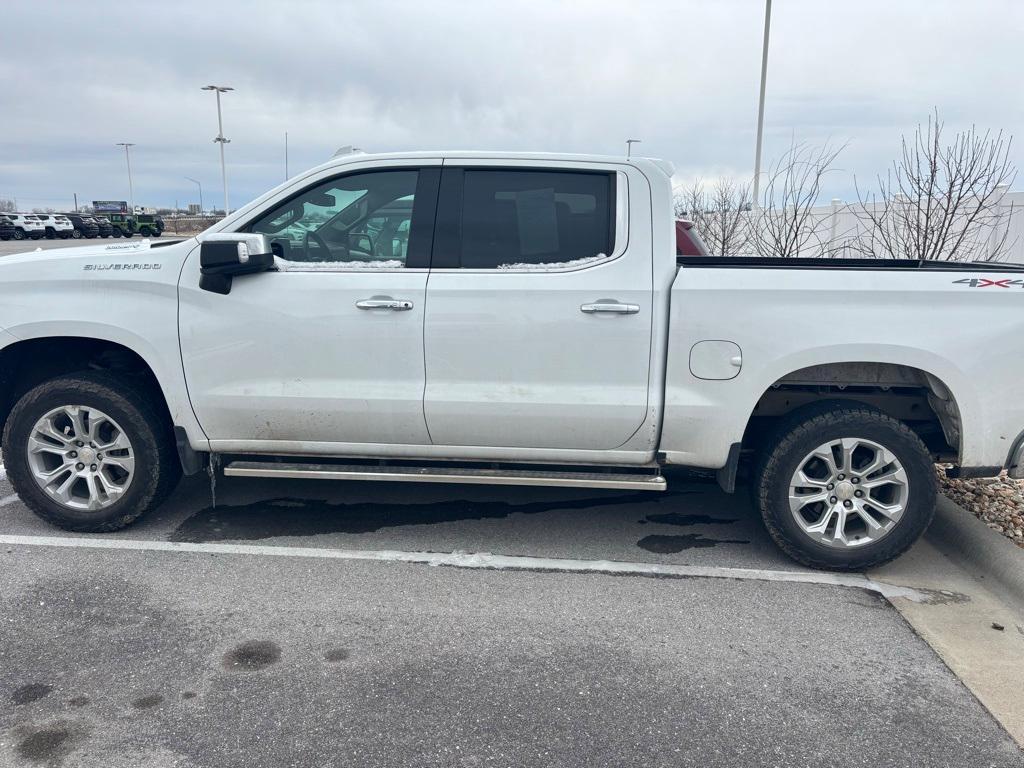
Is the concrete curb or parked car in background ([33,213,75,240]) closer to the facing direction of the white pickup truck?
the parked car in background

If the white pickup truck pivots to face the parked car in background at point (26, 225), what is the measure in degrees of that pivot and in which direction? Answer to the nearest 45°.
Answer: approximately 45° to its right

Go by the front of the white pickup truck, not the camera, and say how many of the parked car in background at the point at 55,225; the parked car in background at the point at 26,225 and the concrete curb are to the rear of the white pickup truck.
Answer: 1

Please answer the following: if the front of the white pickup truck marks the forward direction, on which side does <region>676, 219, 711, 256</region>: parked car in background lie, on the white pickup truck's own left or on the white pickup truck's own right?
on the white pickup truck's own right

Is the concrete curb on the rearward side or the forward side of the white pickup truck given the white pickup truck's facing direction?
on the rearward side

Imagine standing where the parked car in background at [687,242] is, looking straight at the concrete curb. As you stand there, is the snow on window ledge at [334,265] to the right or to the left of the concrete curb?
right

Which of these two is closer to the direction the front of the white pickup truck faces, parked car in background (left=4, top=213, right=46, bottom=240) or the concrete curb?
the parked car in background

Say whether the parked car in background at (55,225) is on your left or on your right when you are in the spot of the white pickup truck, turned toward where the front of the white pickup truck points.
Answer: on your right

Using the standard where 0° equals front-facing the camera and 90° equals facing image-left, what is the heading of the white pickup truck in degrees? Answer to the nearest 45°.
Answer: approximately 90°

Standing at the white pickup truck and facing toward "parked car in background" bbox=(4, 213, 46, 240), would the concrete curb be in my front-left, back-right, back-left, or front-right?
back-right
